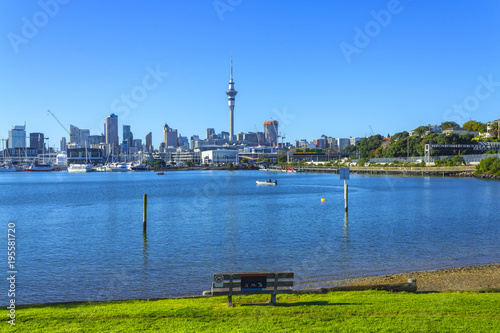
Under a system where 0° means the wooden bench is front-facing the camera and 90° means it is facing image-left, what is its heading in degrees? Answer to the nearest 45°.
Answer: approximately 180°
